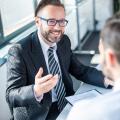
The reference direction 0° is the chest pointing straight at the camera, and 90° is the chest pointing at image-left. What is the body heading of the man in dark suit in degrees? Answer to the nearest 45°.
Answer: approximately 315°

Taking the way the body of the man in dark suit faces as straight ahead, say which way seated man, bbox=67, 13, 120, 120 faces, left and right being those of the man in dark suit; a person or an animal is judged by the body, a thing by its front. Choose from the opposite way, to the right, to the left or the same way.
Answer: the opposite way

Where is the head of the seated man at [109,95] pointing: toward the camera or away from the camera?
away from the camera

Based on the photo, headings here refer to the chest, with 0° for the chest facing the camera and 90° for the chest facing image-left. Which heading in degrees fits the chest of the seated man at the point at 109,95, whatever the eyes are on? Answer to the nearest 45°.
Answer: approximately 135°

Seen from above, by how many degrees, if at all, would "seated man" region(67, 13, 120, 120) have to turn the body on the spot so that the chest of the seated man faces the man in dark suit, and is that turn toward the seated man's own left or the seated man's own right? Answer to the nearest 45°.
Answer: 0° — they already face them
